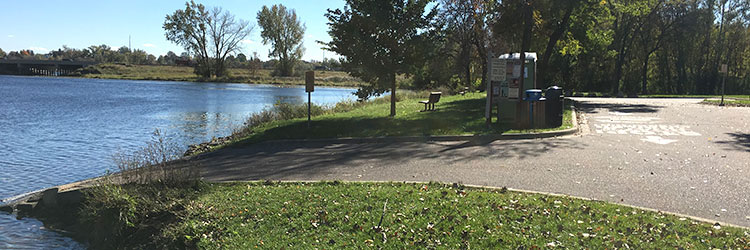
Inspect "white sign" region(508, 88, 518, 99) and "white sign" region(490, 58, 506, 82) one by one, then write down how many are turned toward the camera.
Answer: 2

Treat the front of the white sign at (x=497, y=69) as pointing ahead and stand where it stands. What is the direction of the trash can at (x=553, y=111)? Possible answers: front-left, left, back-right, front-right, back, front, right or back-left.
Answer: back-left

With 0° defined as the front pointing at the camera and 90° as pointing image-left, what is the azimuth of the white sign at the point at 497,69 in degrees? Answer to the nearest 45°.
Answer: approximately 0°

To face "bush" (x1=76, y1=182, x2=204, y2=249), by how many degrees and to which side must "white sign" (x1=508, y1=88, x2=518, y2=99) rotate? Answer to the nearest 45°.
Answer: approximately 45° to its right

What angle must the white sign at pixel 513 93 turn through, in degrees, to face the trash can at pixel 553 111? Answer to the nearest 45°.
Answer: approximately 135° to its left

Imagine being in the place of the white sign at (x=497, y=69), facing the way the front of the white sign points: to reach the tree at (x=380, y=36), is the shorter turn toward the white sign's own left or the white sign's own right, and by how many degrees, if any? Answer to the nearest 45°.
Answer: approximately 135° to the white sign's own right

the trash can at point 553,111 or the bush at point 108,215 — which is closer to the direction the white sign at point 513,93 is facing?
the bush

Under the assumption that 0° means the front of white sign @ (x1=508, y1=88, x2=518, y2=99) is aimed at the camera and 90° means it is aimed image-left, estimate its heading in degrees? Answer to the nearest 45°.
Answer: approximately 0°

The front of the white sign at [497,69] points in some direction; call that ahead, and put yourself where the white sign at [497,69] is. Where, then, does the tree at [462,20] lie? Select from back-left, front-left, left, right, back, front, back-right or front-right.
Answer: back
